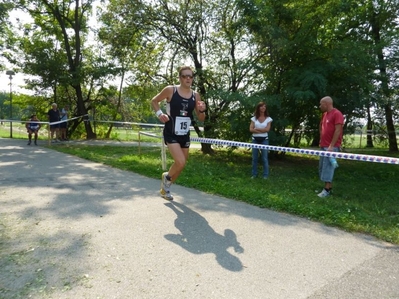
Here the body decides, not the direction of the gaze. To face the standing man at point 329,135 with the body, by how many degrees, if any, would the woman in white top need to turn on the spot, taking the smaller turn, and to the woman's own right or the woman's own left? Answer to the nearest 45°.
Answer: approximately 45° to the woman's own left

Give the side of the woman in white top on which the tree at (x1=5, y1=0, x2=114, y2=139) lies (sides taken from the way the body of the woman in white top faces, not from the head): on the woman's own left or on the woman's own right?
on the woman's own right

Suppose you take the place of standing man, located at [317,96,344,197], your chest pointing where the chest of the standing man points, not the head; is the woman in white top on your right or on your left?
on your right

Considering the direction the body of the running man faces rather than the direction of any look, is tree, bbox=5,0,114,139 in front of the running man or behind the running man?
behind

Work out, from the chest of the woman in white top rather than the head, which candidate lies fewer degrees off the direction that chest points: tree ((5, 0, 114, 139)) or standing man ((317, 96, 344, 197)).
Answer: the standing man

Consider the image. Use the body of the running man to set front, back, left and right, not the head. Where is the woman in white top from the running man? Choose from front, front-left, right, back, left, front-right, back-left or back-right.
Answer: left

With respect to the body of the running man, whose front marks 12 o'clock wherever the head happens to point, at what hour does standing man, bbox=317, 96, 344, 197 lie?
The standing man is roughly at 10 o'clock from the running man.

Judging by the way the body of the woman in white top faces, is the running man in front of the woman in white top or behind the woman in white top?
in front

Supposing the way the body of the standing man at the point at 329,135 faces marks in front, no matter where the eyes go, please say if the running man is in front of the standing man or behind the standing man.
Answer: in front

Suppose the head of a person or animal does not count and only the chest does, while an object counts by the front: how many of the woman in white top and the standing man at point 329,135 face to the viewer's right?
0

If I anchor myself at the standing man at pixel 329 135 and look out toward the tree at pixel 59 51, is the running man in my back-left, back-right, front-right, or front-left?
front-left

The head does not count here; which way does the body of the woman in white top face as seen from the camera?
toward the camera
